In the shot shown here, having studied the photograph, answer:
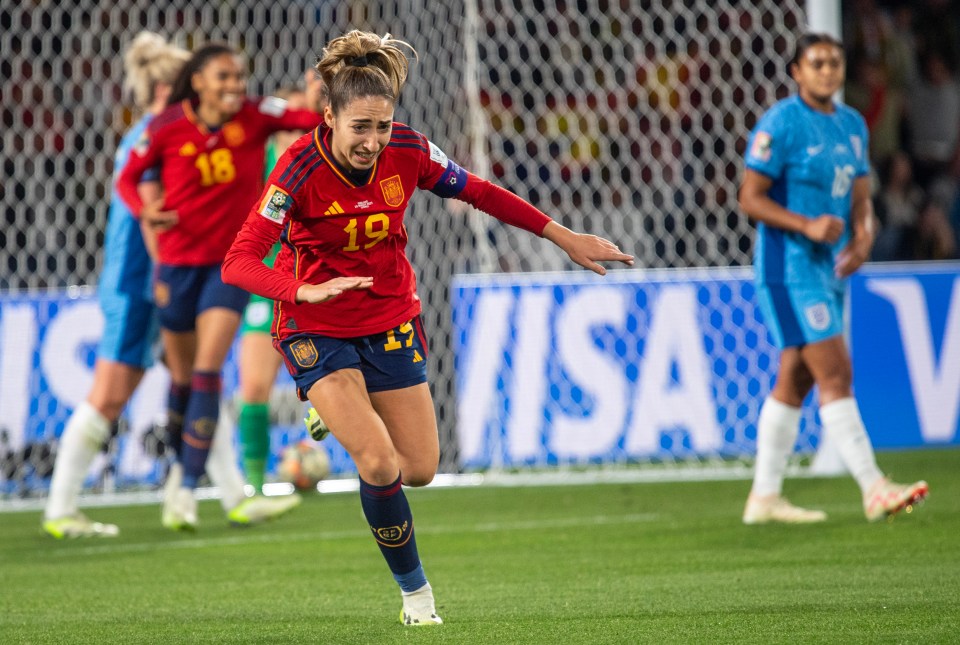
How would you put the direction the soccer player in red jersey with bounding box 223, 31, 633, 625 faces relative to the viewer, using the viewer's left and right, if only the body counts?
facing the viewer

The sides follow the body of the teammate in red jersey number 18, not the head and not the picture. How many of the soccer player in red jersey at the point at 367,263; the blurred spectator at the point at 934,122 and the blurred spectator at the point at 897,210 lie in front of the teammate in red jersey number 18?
1

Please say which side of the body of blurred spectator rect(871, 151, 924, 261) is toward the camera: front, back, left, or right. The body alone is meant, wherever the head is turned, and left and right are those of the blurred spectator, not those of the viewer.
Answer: front

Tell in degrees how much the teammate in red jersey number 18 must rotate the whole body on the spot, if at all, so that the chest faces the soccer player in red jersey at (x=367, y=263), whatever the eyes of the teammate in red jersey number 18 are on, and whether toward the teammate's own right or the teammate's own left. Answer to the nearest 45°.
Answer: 0° — they already face them

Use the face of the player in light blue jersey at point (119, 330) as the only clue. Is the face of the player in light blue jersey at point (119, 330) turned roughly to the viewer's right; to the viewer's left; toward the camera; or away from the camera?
away from the camera

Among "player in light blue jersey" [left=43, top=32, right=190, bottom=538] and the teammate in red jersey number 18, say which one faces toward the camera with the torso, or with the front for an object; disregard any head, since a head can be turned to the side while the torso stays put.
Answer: the teammate in red jersey number 18

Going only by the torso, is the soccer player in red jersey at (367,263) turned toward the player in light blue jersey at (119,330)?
no

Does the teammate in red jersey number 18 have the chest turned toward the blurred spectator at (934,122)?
no

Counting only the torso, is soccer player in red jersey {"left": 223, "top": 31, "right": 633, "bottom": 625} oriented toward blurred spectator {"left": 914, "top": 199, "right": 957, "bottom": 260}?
no

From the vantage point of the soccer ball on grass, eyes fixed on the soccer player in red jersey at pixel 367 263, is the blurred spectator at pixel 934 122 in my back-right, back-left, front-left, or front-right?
back-left

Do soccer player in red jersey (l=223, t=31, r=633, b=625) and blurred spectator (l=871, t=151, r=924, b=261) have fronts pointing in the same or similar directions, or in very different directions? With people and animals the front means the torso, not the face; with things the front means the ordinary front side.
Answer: same or similar directions

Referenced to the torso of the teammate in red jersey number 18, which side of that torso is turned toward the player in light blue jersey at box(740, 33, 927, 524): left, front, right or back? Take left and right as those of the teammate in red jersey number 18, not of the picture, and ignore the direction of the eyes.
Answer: left

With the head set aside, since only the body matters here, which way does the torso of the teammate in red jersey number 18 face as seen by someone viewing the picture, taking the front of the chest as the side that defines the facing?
toward the camera
